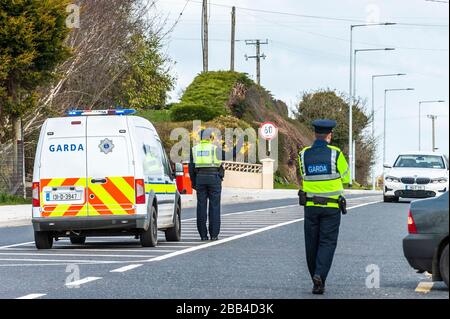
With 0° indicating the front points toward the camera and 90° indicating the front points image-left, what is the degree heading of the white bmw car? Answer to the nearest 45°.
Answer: approximately 0°

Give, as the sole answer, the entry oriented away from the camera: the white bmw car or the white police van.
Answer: the white police van

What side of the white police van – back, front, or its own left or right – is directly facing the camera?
back

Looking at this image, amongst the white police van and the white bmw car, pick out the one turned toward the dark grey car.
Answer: the white bmw car

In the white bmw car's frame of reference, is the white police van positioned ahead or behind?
ahead

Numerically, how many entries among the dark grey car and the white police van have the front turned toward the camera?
0

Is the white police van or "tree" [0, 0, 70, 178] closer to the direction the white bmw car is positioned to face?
the white police van

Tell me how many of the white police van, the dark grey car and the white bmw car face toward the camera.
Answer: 1

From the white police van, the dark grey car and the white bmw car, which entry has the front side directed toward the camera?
the white bmw car

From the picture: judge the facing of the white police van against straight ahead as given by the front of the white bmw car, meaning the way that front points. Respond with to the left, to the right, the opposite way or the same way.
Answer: the opposite way

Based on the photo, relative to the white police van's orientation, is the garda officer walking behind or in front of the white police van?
behind
